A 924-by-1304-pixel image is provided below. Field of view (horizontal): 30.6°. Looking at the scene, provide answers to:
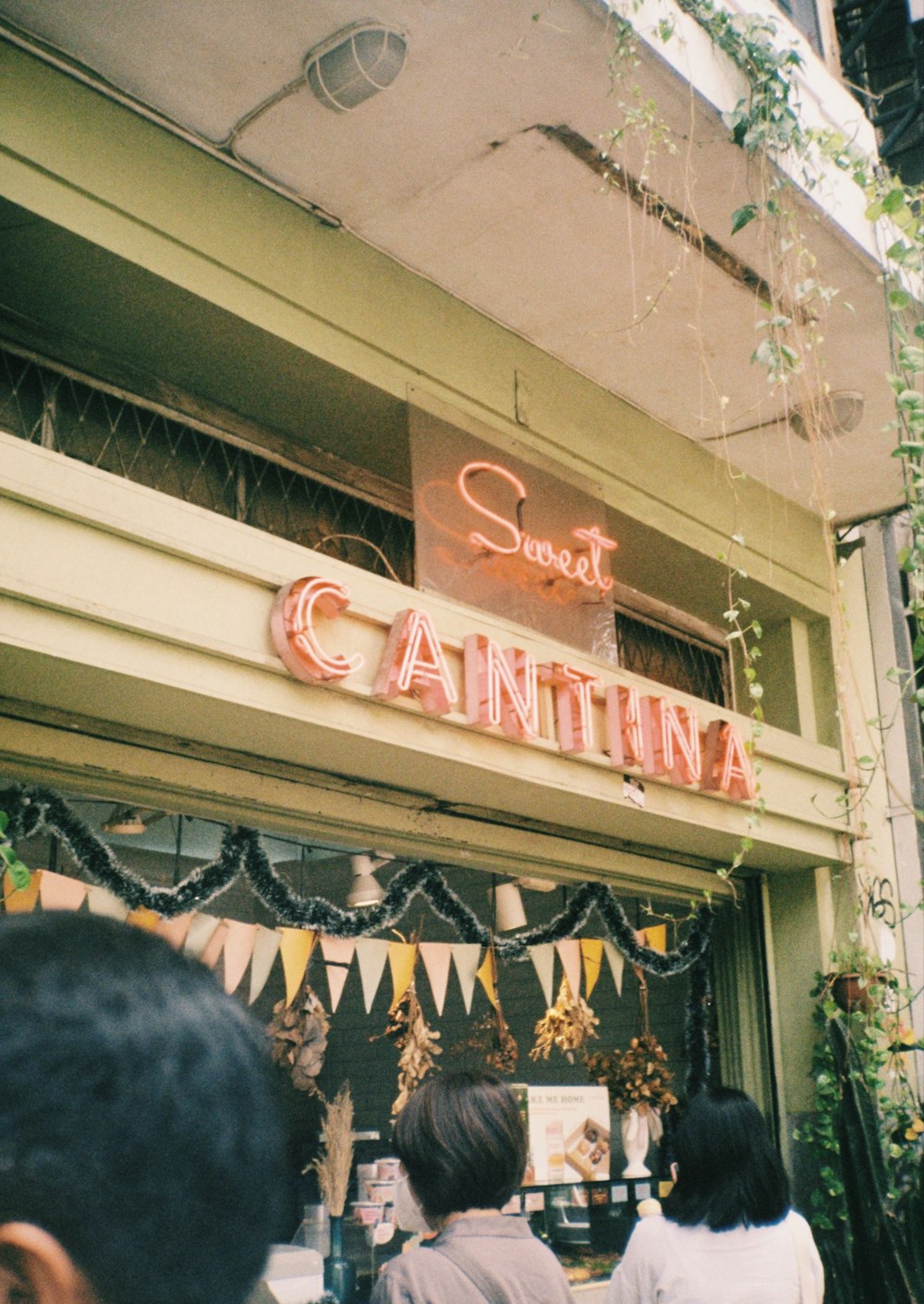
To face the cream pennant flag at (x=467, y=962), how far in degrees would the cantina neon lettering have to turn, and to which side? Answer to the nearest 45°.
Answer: approximately 135° to its left

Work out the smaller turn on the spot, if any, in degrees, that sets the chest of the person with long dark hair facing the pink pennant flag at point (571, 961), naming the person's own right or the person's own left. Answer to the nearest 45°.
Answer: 0° — they already face it

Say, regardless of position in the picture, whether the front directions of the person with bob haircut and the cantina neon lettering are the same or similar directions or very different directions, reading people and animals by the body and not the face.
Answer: very different directions

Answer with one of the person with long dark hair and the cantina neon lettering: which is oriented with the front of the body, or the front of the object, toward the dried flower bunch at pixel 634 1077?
the person with long dark hair

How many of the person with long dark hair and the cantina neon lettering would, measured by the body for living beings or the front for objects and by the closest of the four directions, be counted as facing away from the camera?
1

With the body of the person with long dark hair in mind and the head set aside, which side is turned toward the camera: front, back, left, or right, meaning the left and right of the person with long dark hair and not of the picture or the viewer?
back

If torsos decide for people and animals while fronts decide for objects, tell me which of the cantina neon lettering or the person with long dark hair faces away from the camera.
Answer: the person with long dark hair

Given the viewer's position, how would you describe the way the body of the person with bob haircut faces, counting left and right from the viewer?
facing away from the viewer and to the left of the viewer

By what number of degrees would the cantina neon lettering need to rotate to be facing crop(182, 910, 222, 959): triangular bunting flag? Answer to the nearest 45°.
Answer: approximately 135° to its right

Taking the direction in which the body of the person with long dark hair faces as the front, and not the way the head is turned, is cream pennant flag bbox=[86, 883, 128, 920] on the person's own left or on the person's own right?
on the person's own left

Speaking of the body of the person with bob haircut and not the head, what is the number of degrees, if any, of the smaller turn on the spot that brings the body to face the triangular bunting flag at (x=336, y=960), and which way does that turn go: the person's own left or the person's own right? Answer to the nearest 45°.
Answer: approximately 45° to the person's own right
